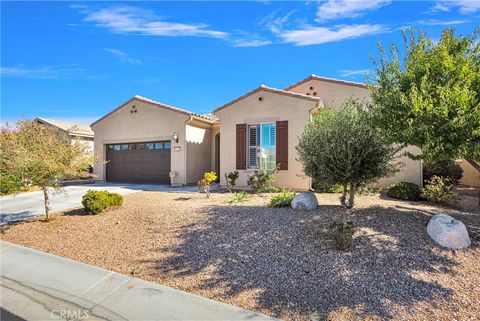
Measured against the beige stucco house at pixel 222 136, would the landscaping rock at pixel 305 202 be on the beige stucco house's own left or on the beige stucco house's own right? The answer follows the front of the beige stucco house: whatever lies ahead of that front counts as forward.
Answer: on the beige stucco house's own left

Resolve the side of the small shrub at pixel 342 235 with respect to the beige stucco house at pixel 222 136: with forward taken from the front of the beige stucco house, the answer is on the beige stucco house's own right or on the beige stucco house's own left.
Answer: on the beige stucco house's own left

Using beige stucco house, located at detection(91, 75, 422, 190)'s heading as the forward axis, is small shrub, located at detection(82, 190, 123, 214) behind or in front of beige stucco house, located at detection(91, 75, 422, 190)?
in front

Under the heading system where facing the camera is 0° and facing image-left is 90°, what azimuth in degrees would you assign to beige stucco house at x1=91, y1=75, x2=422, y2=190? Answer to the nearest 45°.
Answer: approximately 45°

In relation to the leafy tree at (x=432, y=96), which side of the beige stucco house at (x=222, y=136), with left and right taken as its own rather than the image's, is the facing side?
left
